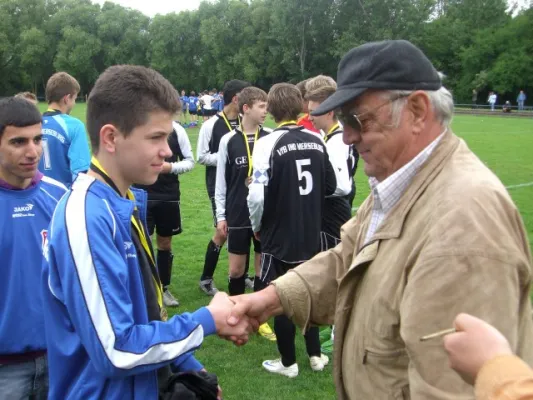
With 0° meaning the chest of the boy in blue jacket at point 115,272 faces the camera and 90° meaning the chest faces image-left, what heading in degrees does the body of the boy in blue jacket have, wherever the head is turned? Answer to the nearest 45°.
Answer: approximately 270°

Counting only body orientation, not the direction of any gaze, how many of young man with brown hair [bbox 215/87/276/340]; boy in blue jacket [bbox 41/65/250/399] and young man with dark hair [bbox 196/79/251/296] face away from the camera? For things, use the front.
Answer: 0

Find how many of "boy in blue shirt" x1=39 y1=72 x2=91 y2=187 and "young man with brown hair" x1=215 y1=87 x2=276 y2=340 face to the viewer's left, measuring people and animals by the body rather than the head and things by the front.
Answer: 0

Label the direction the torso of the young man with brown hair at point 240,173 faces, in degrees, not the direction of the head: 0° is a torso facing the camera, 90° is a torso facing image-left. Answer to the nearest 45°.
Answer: approximately 315°

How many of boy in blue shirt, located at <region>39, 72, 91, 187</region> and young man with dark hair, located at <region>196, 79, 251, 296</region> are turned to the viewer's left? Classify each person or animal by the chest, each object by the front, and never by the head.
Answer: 0

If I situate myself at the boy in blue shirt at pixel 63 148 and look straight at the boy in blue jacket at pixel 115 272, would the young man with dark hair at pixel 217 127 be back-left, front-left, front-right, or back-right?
back-left

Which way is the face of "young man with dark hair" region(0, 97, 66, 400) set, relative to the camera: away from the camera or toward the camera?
toward the camera

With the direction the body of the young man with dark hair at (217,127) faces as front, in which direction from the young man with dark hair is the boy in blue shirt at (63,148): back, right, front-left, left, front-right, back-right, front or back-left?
right

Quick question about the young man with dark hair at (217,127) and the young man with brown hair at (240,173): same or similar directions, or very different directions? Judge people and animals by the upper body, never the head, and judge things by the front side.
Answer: same or similar directions

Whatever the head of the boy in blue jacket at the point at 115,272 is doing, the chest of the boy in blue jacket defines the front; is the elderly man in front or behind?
in front

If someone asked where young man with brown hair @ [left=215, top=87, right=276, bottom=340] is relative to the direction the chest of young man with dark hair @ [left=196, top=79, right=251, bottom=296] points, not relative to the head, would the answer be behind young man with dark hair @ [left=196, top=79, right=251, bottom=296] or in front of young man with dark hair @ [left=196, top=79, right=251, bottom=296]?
in front

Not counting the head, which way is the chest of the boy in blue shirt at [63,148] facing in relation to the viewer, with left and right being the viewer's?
facing away from the viewer and to the right of the viewer

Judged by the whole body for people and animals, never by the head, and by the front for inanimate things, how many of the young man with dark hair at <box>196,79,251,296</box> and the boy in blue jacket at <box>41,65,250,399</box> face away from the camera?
0
